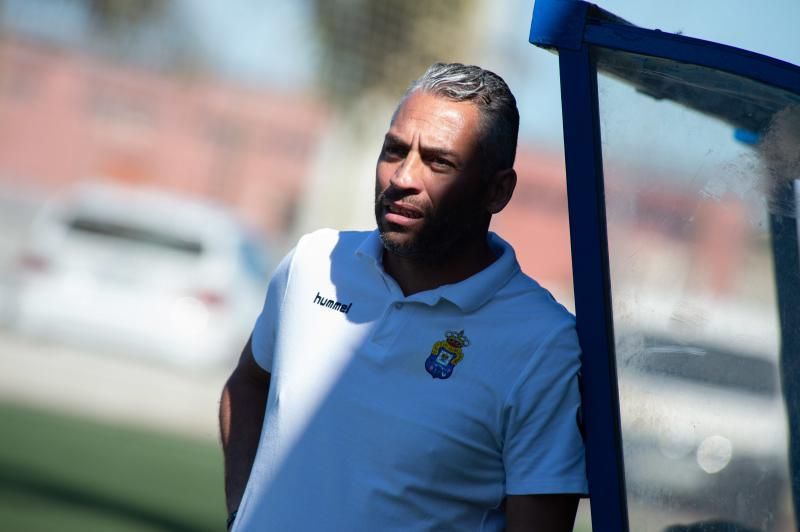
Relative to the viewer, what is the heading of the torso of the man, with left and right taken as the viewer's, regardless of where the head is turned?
facing the viewer and to the left of the viewer

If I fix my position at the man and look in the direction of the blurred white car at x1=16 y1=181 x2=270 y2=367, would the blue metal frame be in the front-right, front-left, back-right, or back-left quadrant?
back-right

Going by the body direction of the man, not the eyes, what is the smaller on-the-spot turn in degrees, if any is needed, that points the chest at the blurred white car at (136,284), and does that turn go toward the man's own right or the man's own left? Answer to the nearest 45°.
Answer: approximately 135° to the man's own right

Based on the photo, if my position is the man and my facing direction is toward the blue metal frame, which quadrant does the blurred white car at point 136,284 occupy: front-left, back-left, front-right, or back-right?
back-left
